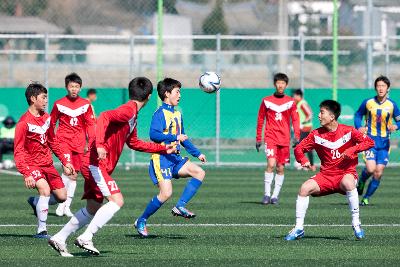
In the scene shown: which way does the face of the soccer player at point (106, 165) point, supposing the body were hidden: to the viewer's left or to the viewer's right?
to the viewer's right

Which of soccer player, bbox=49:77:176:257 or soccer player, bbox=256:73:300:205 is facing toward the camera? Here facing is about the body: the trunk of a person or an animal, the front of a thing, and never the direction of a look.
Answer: soccer player, bbox=256:73:300:205

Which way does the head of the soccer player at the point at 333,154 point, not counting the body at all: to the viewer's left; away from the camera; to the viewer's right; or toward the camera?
to the viewer's left

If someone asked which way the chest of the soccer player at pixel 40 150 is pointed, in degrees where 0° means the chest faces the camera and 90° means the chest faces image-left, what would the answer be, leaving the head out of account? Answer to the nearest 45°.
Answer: approximately 315°

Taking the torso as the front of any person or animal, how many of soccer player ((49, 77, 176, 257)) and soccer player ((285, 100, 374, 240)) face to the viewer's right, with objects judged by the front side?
1

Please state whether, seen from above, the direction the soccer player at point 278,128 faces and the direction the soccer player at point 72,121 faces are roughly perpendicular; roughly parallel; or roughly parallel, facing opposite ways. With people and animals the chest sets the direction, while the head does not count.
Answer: roughly parallel

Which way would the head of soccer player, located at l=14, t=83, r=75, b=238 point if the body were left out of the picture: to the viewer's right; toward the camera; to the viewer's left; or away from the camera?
to the viewer's right

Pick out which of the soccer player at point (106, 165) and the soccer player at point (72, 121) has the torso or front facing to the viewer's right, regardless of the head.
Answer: the soccer player at point (106, 165)

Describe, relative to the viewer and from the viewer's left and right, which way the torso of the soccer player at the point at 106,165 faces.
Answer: facing to the right of the viewer
